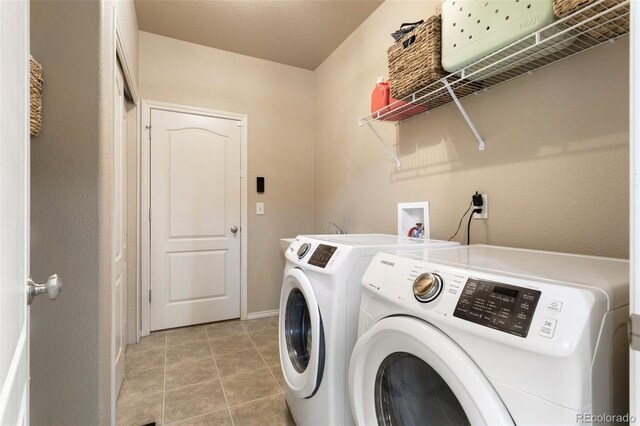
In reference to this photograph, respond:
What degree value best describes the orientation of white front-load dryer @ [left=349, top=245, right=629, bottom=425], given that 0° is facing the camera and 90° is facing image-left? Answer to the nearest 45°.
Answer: approximately 45°

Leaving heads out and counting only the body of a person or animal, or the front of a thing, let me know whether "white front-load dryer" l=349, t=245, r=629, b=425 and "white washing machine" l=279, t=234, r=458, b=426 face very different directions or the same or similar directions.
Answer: same or similar directions

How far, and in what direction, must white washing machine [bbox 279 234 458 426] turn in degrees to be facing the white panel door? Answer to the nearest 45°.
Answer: approximately 90° to its right

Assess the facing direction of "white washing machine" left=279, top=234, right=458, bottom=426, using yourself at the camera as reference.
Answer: facing the viewer and to the left of the viewer

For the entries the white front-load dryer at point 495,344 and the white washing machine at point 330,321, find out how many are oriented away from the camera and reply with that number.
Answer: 0
